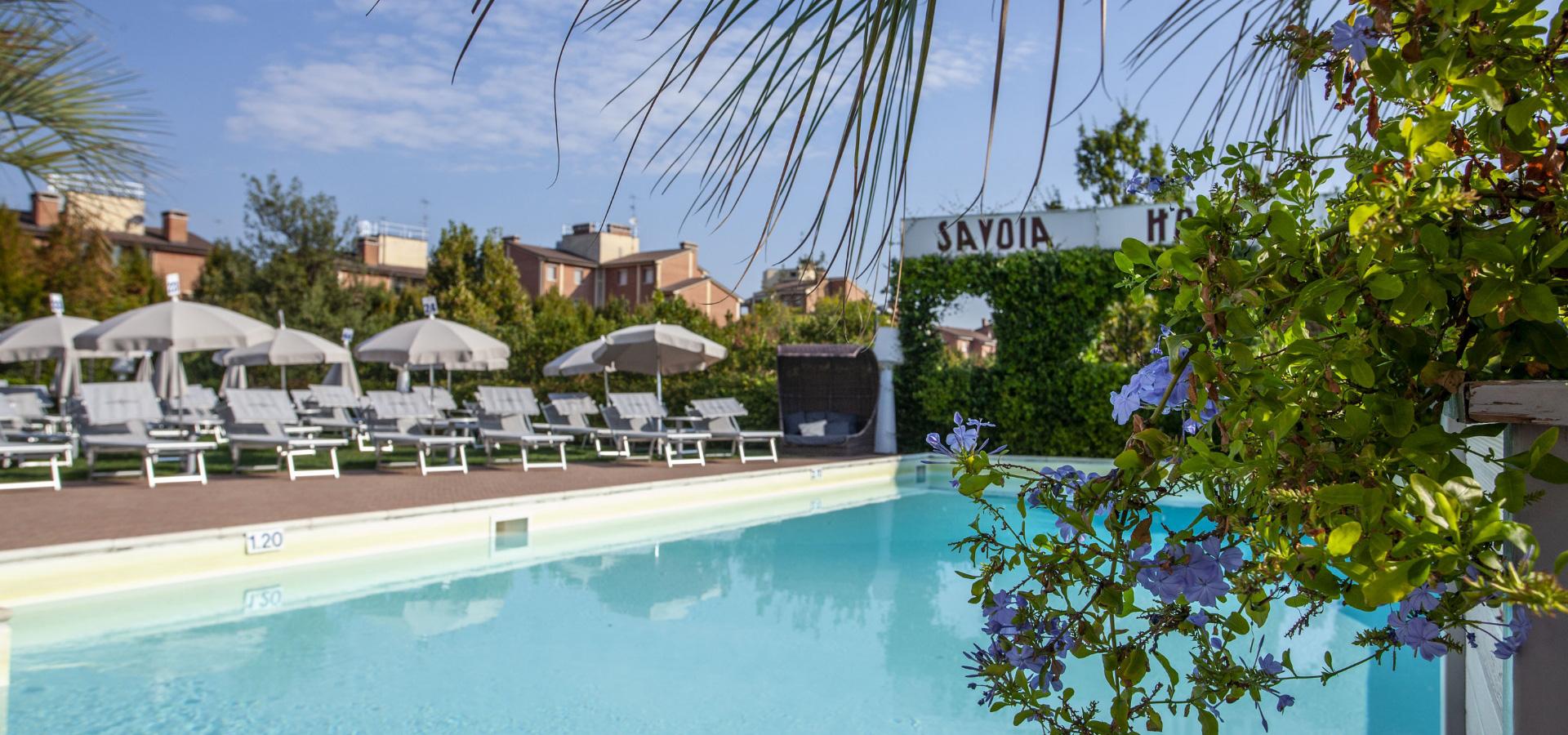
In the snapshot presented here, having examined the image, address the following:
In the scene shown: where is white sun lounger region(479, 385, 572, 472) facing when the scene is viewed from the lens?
facing the viewer and to the right of the viewer

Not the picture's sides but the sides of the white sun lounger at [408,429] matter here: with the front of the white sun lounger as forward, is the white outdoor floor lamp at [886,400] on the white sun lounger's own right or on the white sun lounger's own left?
on the white sun lounger's own left

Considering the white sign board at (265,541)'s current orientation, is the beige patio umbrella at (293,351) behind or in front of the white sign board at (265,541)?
behind

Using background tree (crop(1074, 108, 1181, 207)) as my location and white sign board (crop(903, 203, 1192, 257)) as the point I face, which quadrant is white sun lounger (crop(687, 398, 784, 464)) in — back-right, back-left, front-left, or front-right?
front-right

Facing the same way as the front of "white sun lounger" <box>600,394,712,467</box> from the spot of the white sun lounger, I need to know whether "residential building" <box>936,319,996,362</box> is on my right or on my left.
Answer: on my left

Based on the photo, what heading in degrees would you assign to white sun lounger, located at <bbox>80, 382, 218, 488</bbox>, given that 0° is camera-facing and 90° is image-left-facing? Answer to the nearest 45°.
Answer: approximately 315°

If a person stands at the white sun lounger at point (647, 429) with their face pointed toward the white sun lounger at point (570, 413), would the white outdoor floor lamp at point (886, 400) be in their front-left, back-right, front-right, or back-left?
back-right

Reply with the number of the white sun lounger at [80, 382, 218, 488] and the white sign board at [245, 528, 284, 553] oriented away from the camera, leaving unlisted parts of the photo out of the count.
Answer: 0

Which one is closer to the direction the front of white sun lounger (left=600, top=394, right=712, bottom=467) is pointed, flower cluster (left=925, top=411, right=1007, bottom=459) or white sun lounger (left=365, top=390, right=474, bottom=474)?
the flower cluster

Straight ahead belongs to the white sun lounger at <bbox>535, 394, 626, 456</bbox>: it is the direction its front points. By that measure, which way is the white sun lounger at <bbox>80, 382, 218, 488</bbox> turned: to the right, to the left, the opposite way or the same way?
the same way

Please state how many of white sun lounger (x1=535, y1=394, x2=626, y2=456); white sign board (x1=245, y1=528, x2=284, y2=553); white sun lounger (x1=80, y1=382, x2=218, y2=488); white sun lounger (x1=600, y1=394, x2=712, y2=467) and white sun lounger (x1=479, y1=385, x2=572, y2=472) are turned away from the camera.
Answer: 0

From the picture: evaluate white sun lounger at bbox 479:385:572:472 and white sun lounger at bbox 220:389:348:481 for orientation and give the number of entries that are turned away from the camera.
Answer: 0

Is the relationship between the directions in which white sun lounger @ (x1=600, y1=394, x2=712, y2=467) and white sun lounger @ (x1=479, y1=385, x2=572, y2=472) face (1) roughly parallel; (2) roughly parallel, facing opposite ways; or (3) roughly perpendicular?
roughly parallel

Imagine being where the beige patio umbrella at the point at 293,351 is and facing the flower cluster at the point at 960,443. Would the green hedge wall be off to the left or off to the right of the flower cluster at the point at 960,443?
left

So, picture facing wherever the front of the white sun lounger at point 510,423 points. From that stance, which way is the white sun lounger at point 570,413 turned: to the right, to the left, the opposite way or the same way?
the same way

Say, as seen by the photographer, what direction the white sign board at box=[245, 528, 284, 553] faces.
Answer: facing the viewer

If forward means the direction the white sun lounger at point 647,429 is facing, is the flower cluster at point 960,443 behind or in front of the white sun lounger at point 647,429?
in front

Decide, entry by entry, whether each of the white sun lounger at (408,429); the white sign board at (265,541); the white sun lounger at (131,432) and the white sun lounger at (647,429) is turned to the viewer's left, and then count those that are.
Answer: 0
